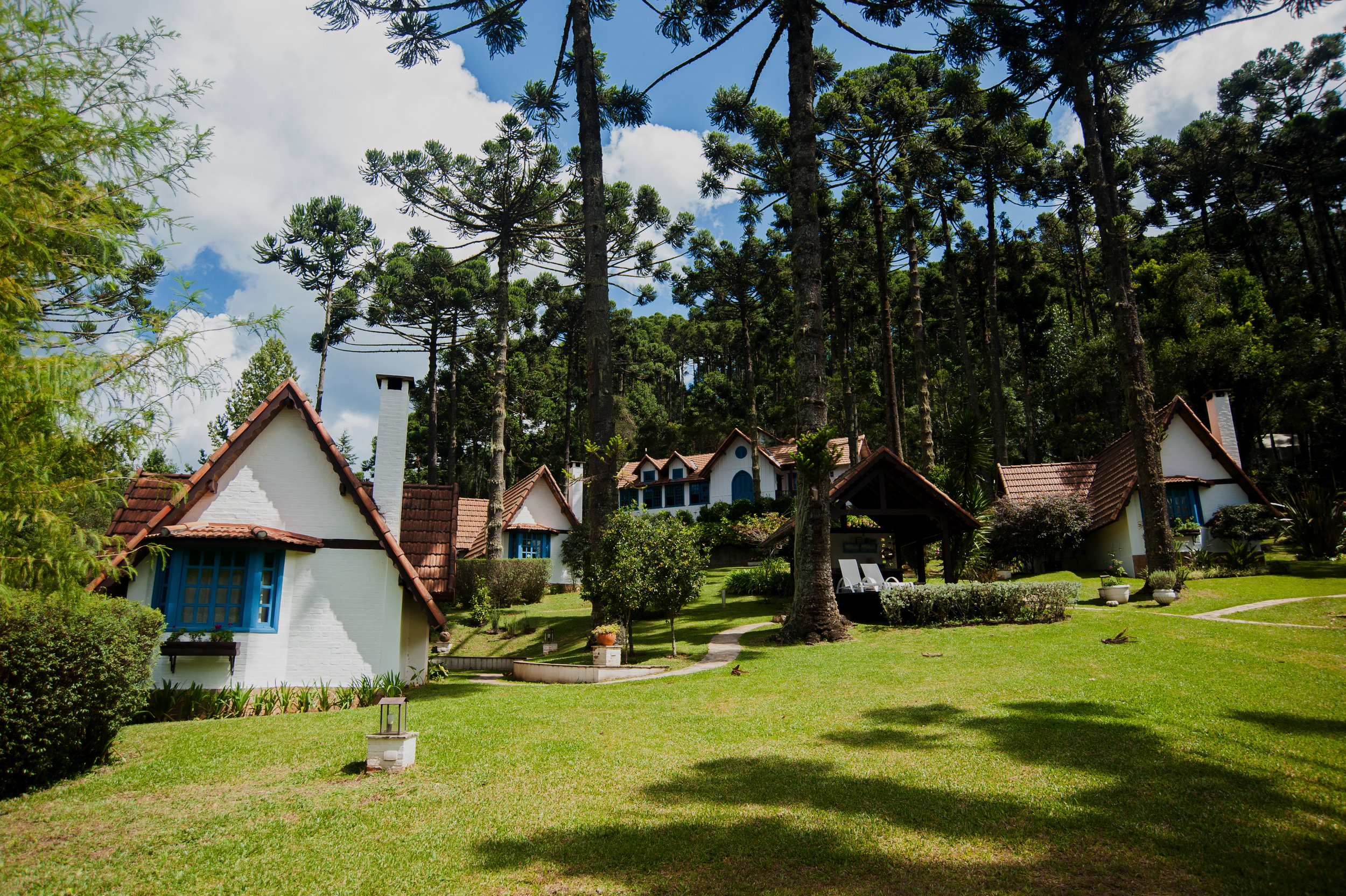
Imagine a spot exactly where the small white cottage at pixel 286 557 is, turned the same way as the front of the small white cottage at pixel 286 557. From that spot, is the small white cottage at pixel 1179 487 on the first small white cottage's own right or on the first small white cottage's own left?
on the first small white cottage's own left

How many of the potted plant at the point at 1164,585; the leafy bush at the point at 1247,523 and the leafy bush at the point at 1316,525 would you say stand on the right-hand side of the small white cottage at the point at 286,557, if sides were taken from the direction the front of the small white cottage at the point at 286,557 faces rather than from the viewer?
0

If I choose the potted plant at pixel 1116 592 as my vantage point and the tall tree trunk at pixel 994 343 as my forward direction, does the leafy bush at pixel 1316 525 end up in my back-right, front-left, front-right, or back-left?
front-right

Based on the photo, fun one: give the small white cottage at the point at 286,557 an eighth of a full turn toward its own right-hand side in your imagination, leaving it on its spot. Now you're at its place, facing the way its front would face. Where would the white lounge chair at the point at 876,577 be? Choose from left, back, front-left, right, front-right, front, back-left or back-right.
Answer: back-left

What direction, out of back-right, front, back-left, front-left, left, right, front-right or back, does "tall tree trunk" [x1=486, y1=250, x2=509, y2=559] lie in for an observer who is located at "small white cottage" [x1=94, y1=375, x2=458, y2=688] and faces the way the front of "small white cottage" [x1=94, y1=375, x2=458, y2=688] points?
back-left

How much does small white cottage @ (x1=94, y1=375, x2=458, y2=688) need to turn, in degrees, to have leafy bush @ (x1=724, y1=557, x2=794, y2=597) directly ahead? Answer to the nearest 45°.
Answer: approximately 90° to its left

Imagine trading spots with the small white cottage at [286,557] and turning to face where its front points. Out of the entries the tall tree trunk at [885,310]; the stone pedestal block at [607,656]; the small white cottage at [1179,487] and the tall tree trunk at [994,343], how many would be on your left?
4

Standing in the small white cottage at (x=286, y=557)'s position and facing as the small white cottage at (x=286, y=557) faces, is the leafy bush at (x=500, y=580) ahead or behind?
behind

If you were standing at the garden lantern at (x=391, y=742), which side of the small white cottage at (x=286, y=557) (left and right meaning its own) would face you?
front

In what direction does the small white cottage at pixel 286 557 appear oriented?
toward the camera

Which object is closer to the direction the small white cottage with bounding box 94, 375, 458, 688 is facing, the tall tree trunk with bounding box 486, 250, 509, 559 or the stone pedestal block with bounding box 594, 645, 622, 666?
the stone pedestal block

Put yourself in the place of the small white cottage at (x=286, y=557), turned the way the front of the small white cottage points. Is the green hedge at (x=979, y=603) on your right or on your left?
on your left
